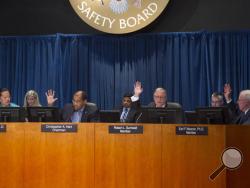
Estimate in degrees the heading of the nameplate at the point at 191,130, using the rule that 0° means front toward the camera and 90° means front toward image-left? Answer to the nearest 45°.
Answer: approximately 0°

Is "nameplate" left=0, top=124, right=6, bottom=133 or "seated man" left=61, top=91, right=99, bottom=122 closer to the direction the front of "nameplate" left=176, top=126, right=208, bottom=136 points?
the nameplate

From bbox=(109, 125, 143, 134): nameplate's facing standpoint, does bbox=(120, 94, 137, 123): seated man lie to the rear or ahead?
to the rear

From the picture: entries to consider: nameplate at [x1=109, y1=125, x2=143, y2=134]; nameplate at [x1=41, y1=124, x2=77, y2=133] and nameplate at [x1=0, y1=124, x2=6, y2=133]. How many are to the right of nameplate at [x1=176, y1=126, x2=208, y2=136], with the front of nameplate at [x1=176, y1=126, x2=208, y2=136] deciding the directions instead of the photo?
3
